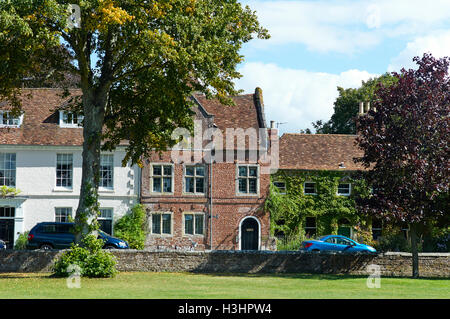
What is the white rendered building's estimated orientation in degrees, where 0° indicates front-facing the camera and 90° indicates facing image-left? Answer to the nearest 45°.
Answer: approximately 0°

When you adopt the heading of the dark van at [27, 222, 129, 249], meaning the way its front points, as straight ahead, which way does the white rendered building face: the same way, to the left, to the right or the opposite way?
to the right

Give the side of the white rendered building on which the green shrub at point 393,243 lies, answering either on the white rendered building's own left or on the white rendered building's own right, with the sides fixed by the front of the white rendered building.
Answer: on the white rendered building's own left

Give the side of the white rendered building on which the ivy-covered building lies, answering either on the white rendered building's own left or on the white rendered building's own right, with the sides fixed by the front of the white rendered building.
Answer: on the white rendered building's own left

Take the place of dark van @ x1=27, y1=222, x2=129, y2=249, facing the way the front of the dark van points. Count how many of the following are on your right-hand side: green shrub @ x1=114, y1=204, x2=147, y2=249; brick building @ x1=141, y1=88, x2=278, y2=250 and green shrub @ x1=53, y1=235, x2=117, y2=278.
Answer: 1

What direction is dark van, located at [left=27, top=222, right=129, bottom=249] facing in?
to the viewer's right

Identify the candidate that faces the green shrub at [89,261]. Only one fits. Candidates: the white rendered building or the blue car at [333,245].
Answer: the white rendered building

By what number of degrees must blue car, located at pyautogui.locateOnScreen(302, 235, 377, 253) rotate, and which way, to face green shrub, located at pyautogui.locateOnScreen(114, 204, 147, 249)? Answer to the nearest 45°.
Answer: approximately 180°

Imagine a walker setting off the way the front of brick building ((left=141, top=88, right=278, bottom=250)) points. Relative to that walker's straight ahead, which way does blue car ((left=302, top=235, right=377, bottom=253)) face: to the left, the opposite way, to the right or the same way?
to the left

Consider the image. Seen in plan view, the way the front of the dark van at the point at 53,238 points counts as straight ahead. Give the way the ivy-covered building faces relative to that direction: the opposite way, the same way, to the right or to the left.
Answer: to the right

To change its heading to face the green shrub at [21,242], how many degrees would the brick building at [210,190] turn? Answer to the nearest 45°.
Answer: approximately 90° to its right

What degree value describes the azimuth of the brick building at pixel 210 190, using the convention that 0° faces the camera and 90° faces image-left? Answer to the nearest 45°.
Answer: approximately 0°

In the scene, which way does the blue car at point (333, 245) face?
to the viewer's right

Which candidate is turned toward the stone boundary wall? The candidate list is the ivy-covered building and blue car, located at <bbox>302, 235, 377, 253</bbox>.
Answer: the ivy-covered building

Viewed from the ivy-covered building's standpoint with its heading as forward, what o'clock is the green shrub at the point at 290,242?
The green shrub is roughly at 1 o'clock from the ivy-covered building.
